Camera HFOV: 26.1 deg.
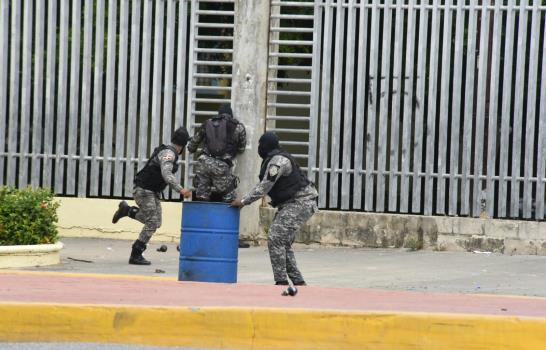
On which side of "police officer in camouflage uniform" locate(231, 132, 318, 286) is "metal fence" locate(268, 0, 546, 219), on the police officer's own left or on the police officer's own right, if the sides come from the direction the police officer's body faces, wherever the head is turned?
on the police officer's own right

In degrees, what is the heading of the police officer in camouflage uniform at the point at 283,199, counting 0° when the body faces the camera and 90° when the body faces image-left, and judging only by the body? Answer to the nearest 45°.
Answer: approximately 90°

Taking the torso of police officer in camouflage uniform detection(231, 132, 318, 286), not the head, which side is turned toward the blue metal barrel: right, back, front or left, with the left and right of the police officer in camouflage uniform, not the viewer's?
front

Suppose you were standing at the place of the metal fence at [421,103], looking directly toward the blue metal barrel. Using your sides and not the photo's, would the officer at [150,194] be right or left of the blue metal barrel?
right

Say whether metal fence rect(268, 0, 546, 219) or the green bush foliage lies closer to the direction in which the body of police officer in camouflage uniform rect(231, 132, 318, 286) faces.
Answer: the green bush foliage

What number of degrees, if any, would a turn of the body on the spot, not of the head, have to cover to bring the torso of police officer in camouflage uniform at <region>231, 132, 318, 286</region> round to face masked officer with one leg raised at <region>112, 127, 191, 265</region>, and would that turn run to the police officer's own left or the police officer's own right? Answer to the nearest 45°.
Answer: approximately 45° to the police officer's own right

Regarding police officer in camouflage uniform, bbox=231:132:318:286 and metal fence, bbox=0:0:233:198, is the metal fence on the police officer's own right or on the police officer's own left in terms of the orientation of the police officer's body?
on the police officer's own right

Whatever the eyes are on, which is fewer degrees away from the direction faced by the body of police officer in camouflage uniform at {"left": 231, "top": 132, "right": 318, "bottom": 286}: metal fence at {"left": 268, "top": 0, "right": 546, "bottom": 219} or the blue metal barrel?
the blue metal barrel

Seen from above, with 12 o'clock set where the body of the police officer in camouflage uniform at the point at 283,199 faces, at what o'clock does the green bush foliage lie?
The green bush foliage is roughly at 1 o'clock from the police officer in camouflage uniform.

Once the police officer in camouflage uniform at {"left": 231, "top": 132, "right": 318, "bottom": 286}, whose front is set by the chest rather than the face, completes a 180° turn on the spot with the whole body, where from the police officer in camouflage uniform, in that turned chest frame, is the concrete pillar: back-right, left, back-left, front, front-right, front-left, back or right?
left

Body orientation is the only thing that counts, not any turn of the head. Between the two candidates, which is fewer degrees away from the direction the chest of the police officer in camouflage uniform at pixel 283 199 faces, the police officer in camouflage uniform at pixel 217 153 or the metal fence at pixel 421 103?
the police officer in camouflage uniform
